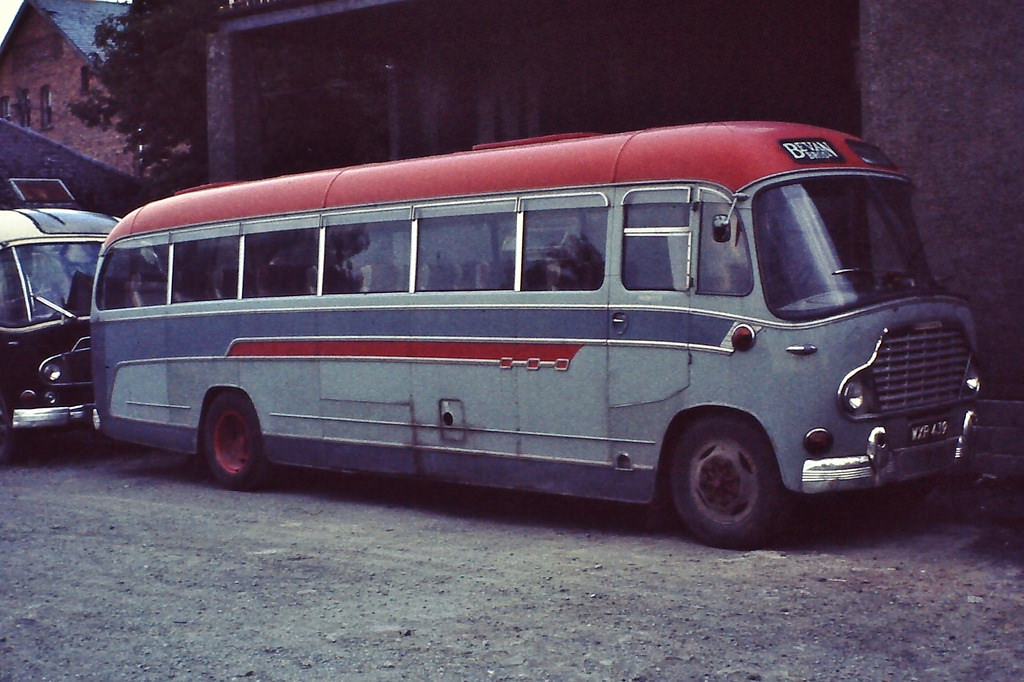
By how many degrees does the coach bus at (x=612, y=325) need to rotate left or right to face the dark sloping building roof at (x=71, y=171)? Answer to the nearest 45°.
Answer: approximately 180°

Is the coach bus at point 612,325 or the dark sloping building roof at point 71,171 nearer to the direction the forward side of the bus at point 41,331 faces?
the coach bus

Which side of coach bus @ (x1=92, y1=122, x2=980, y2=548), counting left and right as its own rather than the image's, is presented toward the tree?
back

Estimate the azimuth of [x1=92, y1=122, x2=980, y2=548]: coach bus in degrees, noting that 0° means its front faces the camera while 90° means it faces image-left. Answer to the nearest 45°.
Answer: approximately 315°

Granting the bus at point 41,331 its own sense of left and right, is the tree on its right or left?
on its left

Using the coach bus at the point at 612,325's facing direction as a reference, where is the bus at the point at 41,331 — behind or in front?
behind

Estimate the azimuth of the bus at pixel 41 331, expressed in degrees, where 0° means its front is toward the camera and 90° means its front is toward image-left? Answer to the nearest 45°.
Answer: approximately 315°

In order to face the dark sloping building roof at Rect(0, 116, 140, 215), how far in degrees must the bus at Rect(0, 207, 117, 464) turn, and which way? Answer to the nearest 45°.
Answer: approximately 135° to its left
